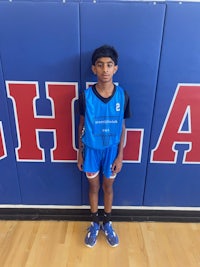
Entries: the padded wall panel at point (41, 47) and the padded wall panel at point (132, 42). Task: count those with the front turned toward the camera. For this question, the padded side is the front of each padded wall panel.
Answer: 2

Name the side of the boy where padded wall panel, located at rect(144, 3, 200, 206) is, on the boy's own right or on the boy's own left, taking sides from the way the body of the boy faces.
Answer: on the boy's own left

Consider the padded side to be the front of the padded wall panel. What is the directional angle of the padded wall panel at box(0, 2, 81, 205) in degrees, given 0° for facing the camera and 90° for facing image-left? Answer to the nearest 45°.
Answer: approximately 0°

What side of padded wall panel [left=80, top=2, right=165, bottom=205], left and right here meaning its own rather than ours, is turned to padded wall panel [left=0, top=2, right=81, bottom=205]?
right

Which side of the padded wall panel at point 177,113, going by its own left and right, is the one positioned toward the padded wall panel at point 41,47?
right

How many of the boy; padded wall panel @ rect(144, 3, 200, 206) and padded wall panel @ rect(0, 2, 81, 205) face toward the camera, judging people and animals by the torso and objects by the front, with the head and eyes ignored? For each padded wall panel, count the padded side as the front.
3
